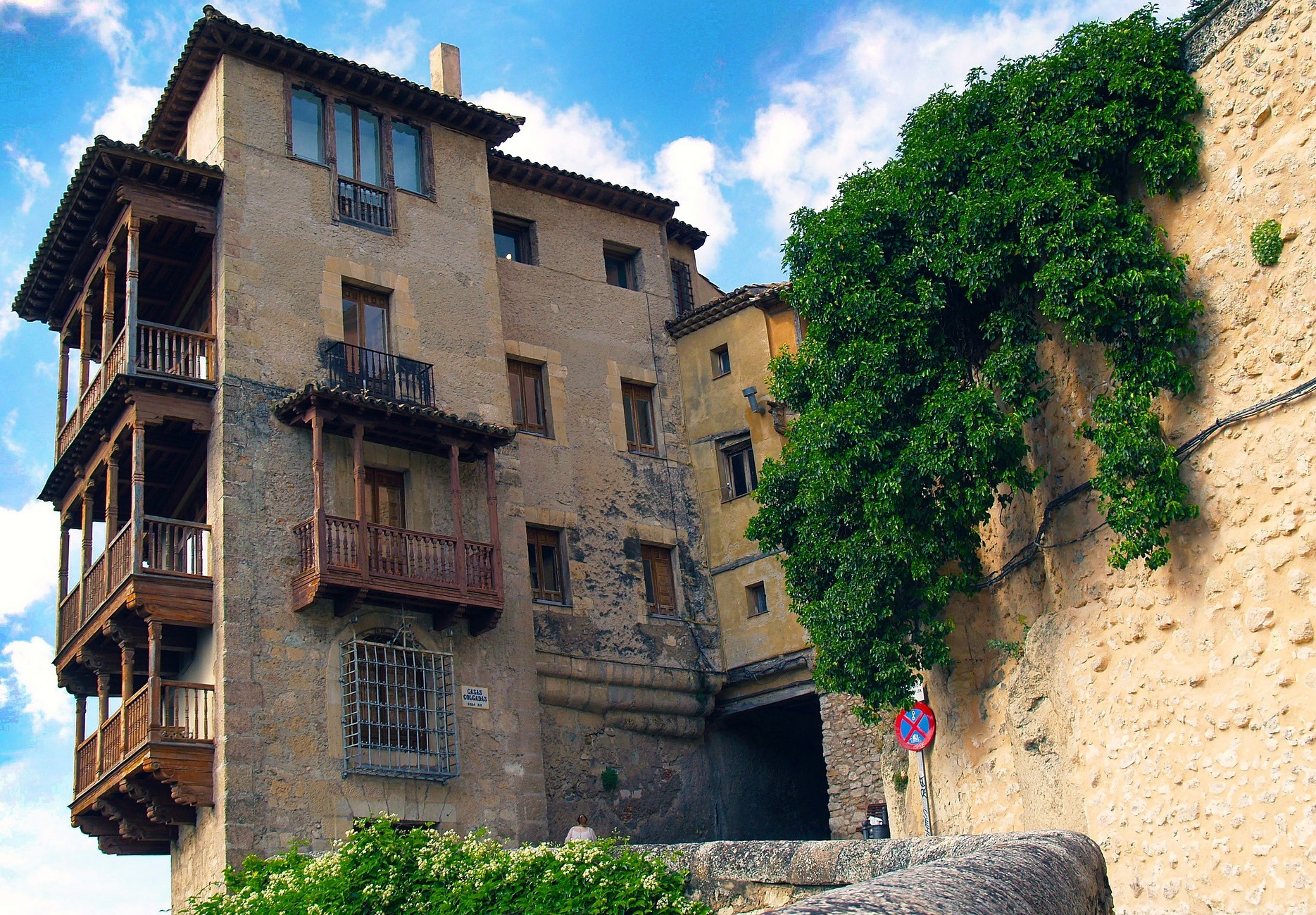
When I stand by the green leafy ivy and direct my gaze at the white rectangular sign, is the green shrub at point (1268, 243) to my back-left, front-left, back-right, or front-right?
back-left

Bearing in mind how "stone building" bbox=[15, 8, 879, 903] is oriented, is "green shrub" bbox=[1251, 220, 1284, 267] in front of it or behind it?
in front

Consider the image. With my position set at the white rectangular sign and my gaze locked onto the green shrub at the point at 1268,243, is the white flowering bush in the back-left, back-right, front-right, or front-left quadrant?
front-right

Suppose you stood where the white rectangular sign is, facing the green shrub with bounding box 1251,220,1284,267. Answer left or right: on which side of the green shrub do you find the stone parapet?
right

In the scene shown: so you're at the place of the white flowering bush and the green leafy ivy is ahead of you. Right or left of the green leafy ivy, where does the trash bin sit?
left

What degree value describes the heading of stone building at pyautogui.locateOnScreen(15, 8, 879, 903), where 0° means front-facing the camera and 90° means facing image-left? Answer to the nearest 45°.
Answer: approximately 315°

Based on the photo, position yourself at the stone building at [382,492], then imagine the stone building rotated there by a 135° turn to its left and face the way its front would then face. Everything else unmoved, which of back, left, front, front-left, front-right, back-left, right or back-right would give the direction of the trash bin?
right
